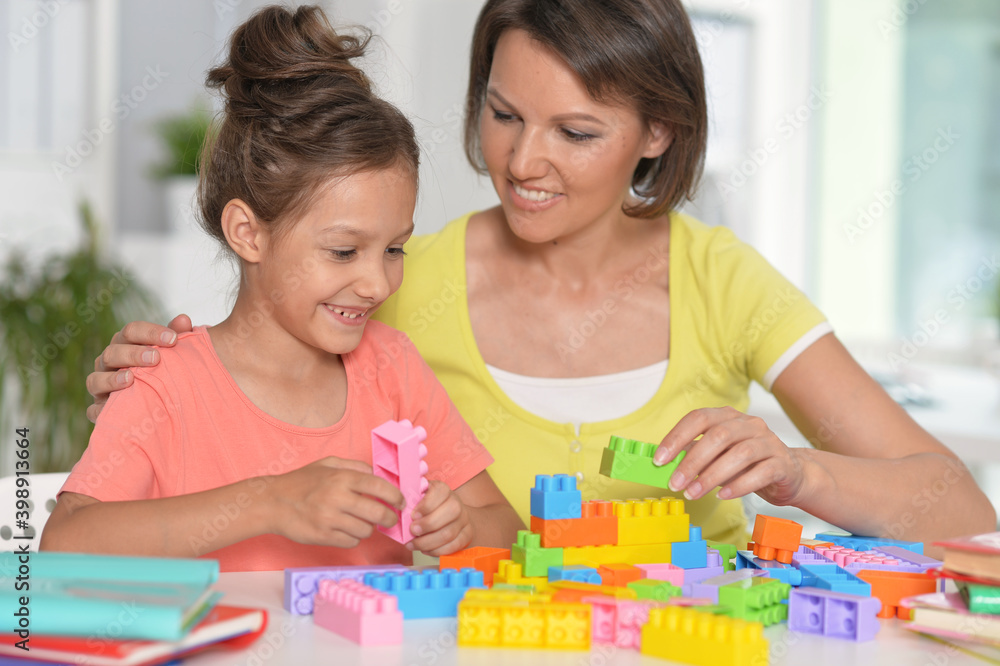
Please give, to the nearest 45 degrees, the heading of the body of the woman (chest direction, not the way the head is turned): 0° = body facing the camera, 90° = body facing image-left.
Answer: approximately 0°

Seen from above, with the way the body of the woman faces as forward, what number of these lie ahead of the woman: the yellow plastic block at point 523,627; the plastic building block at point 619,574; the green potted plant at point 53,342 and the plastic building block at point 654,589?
3

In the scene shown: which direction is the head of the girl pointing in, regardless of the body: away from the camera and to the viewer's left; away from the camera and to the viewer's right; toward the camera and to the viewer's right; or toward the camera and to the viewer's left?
toward the camera and to the viewer's right

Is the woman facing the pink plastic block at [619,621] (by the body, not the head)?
yes

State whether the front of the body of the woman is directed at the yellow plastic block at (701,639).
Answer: yes

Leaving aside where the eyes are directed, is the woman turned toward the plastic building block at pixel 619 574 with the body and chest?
yes

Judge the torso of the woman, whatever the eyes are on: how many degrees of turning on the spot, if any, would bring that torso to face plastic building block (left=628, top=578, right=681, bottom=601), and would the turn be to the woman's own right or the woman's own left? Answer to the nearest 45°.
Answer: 0° — they already face it

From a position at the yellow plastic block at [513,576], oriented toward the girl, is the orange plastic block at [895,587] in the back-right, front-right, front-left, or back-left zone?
back-right
